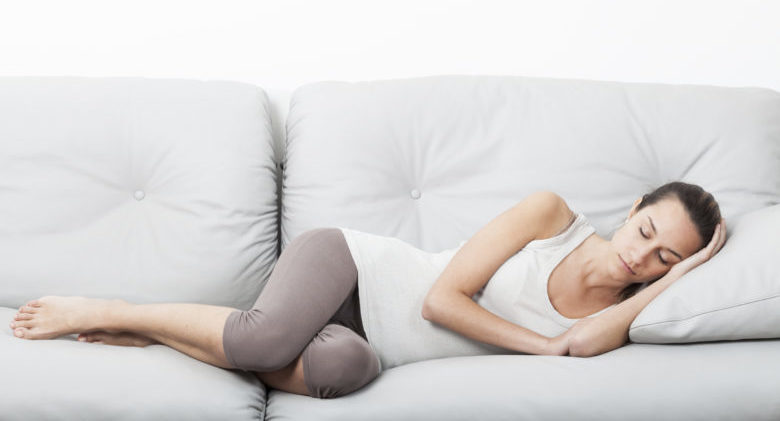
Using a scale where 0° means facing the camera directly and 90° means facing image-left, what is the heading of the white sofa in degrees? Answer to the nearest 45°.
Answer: approximately 0°
